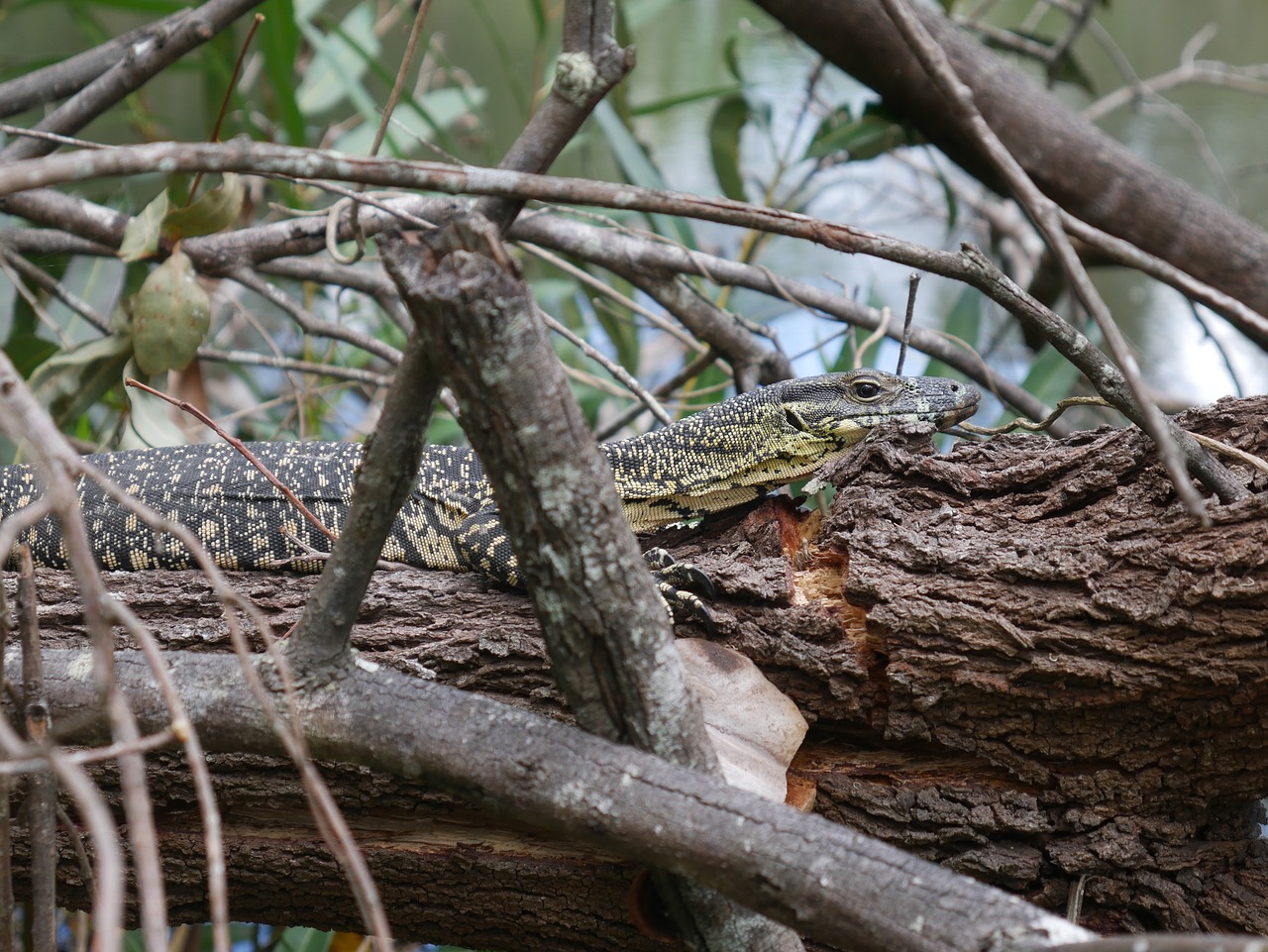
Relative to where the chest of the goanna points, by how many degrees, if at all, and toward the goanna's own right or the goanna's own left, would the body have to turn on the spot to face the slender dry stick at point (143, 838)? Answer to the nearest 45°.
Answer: approximately 90° to the goanna's own right

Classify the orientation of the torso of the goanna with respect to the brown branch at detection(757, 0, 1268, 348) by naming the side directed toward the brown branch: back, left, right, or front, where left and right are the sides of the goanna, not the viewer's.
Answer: front

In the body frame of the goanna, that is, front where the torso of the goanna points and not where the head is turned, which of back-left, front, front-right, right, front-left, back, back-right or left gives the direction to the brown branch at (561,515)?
right

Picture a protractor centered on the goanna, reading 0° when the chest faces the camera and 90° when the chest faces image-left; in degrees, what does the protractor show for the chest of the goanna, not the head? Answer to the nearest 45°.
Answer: approximately 270°

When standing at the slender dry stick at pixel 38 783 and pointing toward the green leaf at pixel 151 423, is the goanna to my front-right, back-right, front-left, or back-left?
front-right
